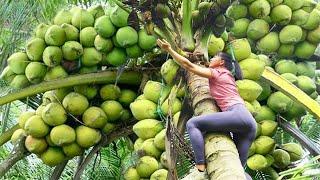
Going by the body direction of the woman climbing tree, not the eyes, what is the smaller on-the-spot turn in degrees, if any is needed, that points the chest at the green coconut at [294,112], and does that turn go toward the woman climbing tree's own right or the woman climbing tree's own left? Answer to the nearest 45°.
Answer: approximately 135° to the woman climbing tree's own right

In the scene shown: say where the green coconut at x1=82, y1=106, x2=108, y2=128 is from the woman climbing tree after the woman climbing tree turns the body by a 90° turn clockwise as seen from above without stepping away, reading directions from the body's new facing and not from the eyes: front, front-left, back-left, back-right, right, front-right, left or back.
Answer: front-left

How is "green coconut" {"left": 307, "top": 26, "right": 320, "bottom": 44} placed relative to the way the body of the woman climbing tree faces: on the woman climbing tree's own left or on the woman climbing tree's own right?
on the woman climbing tree's own right

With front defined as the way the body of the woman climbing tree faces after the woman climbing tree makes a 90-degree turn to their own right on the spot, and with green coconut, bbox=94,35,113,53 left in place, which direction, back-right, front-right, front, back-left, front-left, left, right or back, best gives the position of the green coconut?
front-left

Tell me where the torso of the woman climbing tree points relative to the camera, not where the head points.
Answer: to the viewer's left
